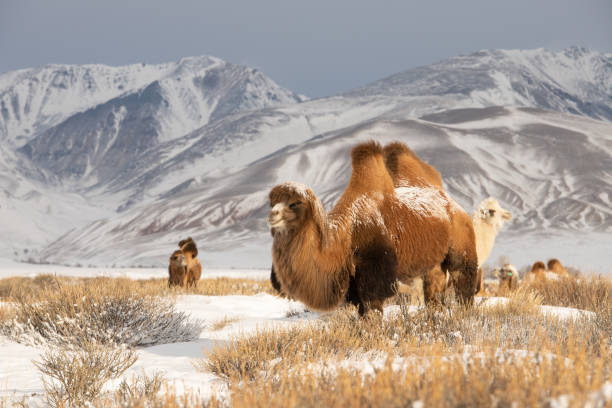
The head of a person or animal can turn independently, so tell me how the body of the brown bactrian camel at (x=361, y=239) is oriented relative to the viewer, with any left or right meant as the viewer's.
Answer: facing the viewer and to the left of the viewer
